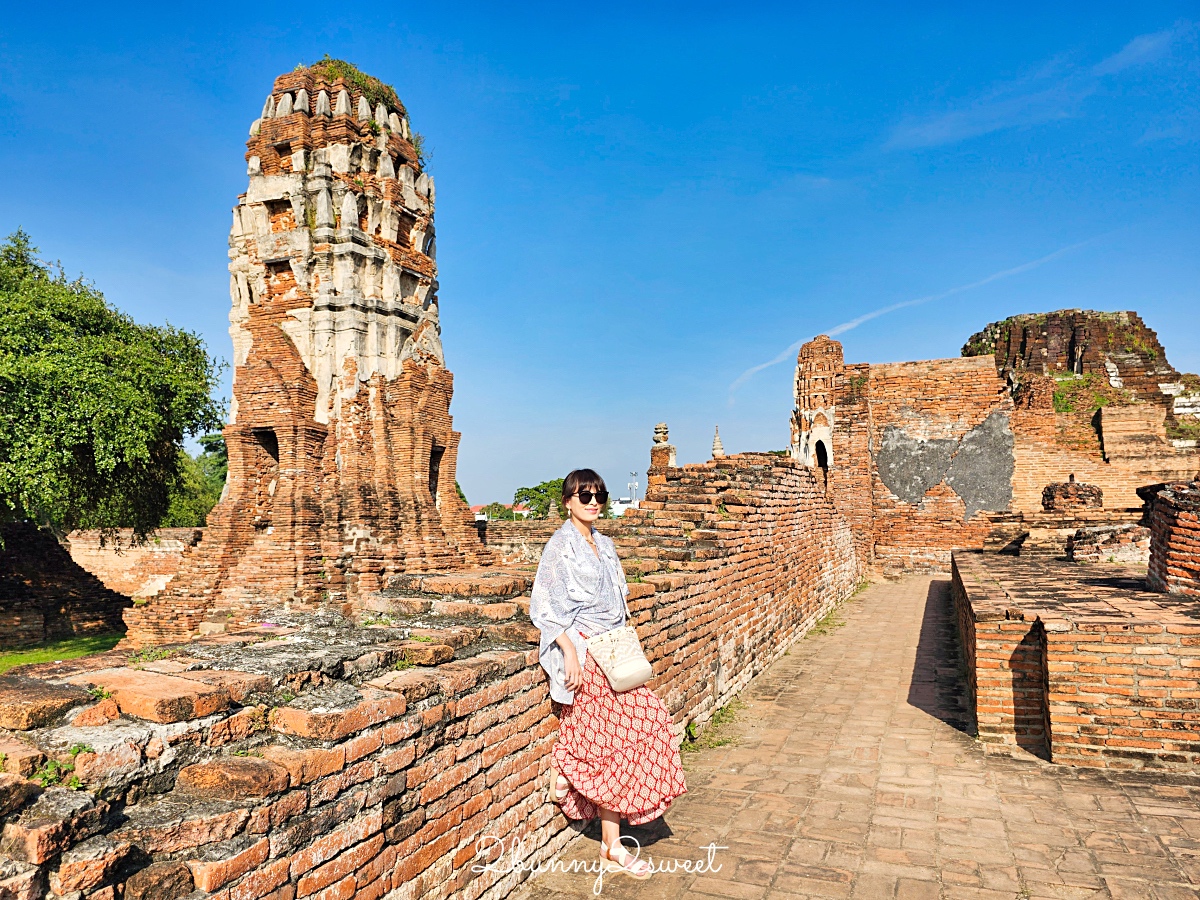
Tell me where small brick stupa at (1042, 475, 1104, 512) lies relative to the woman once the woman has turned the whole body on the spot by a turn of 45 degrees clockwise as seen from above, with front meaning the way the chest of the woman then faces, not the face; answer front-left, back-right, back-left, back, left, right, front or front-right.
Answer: back-left

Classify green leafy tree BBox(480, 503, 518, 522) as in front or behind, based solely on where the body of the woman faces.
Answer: behind

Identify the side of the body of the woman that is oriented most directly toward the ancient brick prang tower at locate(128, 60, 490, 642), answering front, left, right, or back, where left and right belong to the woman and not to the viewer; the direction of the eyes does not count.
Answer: back

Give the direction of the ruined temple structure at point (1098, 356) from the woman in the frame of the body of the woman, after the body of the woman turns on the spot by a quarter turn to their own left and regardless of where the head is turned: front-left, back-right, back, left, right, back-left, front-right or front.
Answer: front

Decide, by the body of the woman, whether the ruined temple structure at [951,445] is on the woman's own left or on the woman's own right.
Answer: on the woman's own left

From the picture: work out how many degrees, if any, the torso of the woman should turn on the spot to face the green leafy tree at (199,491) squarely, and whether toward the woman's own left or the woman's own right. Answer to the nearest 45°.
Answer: approximately 180°

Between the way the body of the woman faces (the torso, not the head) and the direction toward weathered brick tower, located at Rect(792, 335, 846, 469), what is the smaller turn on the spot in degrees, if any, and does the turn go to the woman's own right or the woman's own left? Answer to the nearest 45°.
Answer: approximately 135° to the woman's own left

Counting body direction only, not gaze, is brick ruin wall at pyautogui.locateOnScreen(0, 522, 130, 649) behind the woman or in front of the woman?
behind

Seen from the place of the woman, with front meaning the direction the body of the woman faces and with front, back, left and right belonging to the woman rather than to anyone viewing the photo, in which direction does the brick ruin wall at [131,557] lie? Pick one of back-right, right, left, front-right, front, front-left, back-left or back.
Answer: back

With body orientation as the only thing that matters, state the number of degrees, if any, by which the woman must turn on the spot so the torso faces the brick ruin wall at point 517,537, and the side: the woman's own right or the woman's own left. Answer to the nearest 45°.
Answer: approximately 135° to the woman's own left

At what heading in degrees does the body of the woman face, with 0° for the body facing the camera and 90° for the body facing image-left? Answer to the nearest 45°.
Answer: approximately 315°
